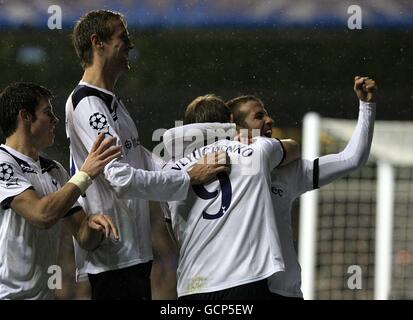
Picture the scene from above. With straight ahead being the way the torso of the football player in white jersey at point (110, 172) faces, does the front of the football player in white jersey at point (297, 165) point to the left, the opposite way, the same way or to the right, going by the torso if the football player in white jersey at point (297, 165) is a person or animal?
to the right

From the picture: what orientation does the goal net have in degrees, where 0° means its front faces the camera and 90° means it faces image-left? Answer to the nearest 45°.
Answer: approximately 90°

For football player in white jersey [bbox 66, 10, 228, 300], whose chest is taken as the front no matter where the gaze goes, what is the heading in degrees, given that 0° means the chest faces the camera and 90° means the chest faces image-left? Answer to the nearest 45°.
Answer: approximately 270°

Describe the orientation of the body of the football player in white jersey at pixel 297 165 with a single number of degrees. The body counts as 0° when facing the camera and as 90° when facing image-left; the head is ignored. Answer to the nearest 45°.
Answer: approximately 0°

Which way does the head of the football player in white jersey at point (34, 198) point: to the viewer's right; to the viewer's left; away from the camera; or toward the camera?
to the viewer's right

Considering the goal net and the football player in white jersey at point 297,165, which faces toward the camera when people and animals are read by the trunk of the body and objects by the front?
the football player in white jersey

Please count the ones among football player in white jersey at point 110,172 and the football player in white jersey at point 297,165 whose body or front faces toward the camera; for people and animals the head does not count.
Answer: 1

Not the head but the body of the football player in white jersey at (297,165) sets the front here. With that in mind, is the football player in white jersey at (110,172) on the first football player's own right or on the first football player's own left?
on the first football player's own right

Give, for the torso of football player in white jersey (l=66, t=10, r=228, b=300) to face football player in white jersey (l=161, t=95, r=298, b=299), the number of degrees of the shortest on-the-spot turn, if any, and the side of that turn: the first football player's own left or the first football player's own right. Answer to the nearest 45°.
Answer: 0° — they already face them

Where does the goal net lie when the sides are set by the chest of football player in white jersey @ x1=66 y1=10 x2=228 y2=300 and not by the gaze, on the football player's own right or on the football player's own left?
on the football player's own left

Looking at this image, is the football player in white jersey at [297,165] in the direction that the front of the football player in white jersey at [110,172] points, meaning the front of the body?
yes

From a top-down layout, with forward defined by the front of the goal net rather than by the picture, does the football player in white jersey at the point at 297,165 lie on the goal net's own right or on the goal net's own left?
on the goal net's own left
